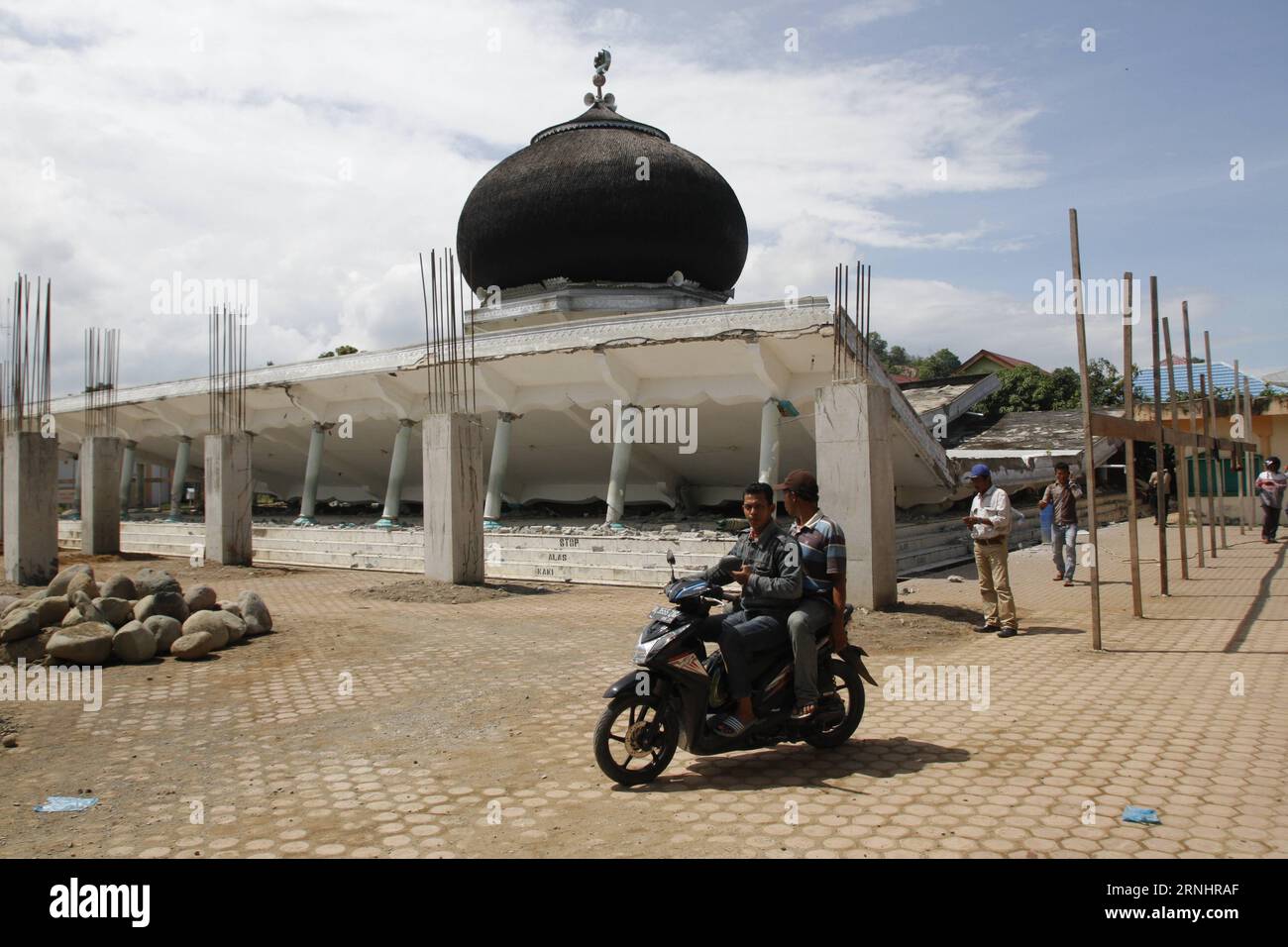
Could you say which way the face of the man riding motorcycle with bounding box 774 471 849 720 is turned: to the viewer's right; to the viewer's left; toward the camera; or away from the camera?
to the viewer's left

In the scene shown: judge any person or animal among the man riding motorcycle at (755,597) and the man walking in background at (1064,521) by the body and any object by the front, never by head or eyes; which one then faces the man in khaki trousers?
the man walking in background

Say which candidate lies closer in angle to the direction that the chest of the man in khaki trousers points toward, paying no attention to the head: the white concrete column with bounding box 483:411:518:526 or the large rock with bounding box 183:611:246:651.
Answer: the large rock

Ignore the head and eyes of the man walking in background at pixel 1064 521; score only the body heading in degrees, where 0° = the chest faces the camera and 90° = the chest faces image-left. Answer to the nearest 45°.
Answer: approximately 0°

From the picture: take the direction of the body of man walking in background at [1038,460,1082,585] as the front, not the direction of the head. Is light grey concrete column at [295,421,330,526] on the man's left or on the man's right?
on the man's right

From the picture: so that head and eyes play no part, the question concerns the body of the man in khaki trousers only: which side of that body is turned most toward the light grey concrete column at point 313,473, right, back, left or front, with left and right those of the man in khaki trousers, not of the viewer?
right

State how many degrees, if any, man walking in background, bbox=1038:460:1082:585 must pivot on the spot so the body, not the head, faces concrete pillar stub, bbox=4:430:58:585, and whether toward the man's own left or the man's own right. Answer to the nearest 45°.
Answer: approximately 90° to the man's own right
